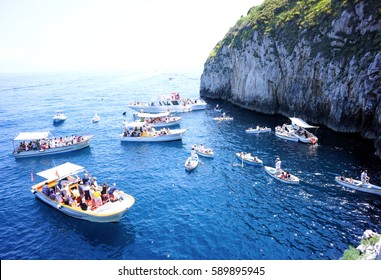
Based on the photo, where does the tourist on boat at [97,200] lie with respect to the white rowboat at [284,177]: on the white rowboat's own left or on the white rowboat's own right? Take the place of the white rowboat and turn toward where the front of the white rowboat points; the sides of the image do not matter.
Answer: on the white rowboat's own right

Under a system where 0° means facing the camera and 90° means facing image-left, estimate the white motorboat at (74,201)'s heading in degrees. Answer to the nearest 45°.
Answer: approximately 315°

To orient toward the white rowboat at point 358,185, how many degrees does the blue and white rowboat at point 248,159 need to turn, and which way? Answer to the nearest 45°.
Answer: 0° — it already faces it

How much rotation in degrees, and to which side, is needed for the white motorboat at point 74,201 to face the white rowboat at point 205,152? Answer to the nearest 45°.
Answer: approximately 90° to its left

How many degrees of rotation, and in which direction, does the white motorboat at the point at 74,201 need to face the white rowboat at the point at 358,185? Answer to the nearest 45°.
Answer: approximately 45° to its left

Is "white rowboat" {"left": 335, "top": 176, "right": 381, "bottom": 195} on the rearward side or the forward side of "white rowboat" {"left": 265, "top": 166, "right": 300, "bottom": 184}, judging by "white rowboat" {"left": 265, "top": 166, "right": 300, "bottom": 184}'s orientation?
on the forward side

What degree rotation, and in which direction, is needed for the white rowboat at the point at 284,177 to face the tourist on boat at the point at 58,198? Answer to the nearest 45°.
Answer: approximately 90° to its right

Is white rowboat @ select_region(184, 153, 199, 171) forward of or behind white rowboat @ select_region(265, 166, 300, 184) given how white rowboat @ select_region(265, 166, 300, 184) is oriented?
behind
